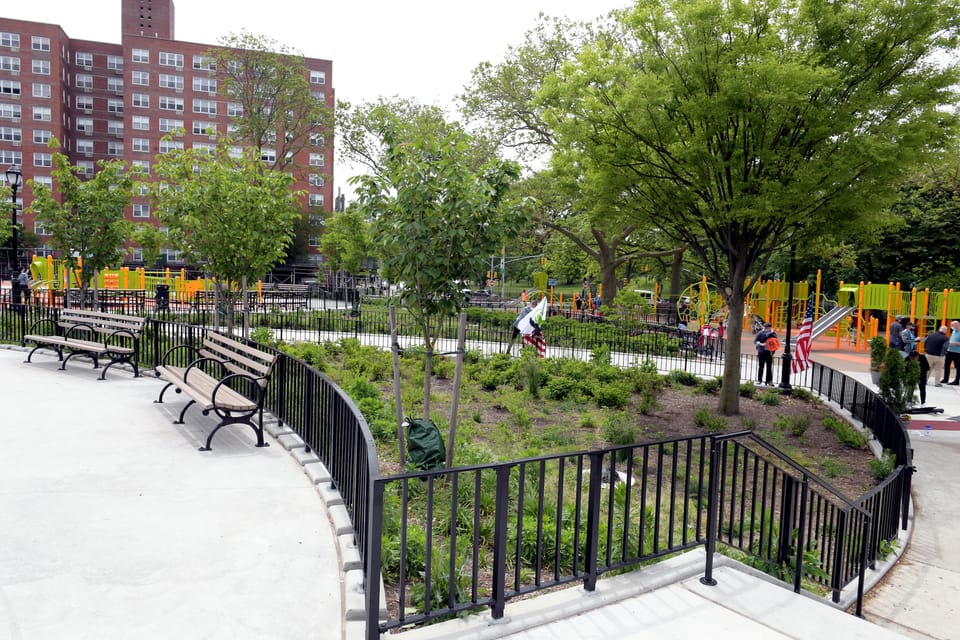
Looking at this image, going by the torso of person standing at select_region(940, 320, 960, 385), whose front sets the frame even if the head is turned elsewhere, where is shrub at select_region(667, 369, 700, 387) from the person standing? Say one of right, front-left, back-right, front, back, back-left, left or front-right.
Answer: front-left

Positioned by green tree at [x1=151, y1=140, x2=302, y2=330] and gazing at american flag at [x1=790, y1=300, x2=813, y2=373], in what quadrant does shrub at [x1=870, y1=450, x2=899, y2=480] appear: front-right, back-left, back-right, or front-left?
front-right

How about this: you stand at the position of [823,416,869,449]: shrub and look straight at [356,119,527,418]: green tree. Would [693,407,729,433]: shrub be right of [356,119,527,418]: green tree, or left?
right

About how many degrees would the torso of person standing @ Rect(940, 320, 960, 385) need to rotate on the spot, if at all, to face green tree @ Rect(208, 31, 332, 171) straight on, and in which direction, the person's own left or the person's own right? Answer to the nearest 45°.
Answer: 0° — they already face it

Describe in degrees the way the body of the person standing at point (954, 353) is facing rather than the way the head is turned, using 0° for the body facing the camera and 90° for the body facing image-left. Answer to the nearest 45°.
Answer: approximately 90°

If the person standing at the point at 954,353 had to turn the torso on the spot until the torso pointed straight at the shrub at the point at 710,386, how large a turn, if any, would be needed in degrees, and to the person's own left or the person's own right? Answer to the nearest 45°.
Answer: approximately 45° to the person's own left

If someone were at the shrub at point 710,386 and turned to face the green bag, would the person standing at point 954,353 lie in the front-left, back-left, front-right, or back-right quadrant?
back-left

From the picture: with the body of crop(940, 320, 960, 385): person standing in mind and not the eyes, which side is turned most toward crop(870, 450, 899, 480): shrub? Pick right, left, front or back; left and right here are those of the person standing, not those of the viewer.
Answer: left

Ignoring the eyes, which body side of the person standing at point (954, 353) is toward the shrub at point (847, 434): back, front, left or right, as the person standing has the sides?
left
